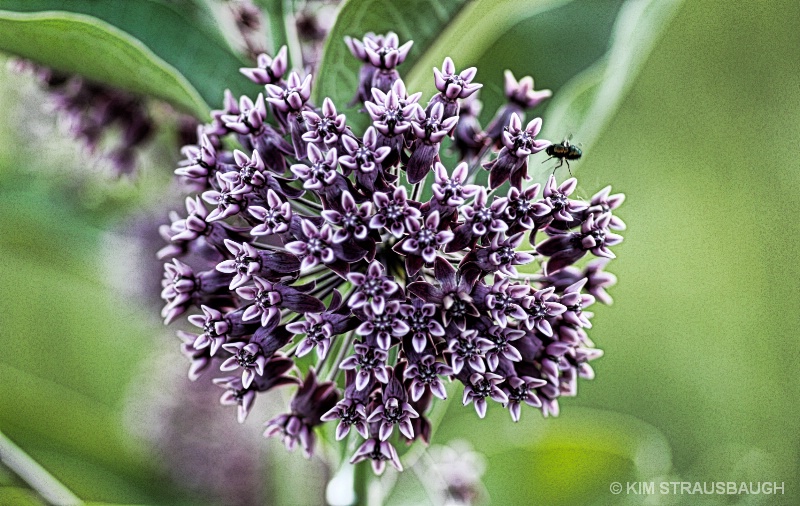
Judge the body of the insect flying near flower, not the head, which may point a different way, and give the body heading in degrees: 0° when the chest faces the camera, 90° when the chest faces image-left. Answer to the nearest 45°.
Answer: approximately 90°

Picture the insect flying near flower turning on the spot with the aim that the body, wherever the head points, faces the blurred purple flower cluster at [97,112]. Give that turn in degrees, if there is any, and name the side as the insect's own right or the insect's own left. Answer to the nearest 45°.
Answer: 0° — it already faces it

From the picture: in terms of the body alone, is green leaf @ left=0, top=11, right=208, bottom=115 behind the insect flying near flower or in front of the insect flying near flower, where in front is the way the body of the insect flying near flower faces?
in front
